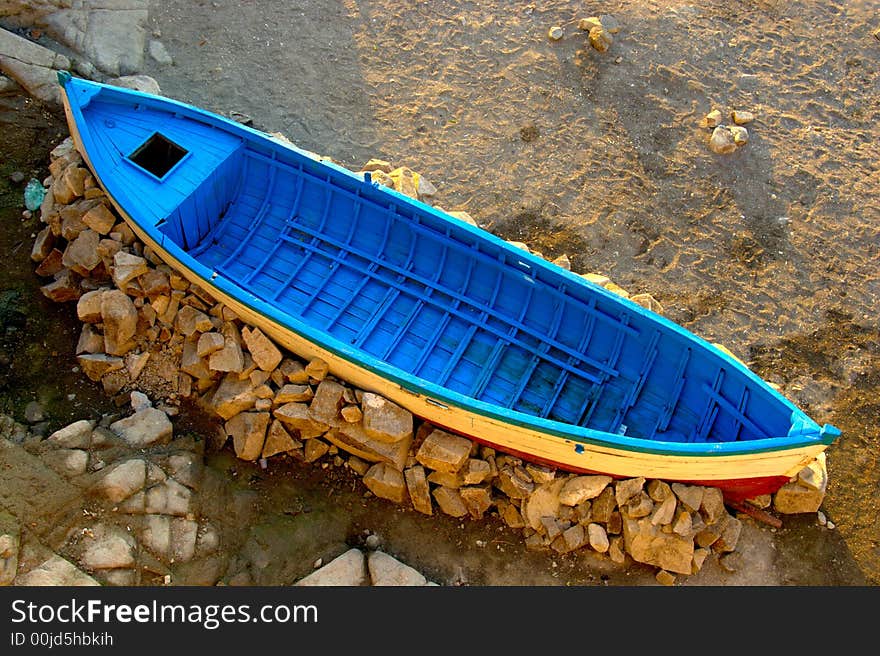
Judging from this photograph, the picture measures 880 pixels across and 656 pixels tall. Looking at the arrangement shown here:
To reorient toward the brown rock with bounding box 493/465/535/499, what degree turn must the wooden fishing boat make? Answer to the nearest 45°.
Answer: approximately 180°

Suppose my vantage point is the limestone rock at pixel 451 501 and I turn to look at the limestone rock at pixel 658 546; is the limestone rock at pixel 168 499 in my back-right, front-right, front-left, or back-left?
back-right

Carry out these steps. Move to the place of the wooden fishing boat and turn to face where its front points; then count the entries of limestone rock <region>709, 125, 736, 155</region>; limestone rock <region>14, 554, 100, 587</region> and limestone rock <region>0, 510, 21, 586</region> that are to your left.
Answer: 2

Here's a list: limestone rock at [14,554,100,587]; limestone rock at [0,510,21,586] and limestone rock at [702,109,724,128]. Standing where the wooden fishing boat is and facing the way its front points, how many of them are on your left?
2

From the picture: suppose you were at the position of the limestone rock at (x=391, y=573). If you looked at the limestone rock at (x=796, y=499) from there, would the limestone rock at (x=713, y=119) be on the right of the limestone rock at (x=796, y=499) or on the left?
left

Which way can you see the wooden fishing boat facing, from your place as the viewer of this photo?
facing away from the viewer and to the left of the viewer
